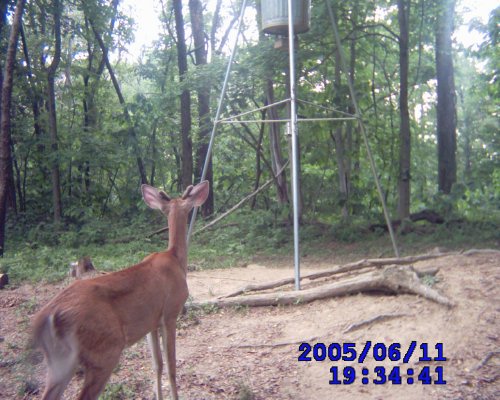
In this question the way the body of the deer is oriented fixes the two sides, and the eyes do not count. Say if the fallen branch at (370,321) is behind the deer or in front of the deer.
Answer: in front

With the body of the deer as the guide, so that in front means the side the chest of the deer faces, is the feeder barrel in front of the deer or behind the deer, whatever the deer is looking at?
in front

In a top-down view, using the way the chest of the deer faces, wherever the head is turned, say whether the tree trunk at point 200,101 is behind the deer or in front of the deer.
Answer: in front

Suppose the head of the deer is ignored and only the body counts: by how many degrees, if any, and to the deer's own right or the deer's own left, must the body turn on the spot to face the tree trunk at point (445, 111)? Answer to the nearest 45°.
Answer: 0° — it already faces it

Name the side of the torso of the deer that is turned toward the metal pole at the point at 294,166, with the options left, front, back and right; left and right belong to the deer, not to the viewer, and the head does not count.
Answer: front

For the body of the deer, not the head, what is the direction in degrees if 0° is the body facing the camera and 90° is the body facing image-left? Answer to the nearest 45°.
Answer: approximately 225°

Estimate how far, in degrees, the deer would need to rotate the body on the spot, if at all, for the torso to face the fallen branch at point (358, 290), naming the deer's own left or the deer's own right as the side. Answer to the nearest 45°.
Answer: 0° — it already faces it

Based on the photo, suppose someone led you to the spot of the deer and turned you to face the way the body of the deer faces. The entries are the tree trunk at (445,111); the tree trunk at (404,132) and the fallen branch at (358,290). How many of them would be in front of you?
3

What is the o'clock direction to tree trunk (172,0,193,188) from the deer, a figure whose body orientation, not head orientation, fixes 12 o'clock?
The tree trunk is roughly at 11 o'clock from the deer.

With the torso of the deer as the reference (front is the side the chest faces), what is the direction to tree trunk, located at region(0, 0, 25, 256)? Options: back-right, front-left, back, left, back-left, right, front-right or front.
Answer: front-left

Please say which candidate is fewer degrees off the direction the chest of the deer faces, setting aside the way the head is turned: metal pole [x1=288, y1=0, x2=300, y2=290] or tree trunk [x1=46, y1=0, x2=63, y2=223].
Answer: the metal pole
